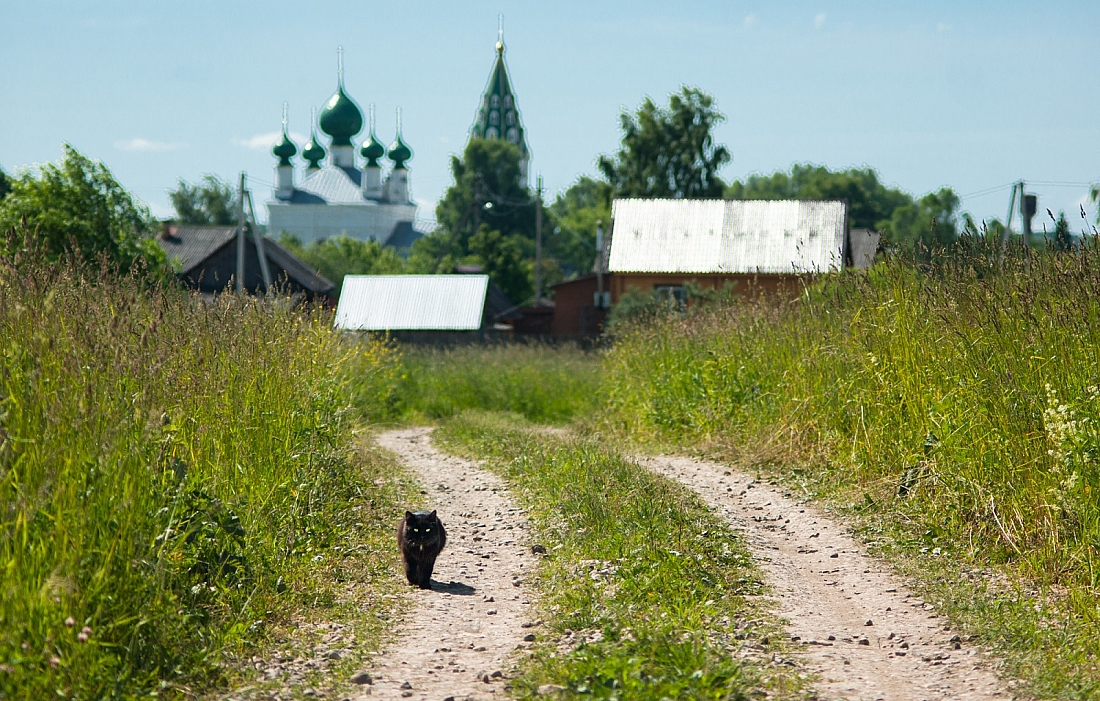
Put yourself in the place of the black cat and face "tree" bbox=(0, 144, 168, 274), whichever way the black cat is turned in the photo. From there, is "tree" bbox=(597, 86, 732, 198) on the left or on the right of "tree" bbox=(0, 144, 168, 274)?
right

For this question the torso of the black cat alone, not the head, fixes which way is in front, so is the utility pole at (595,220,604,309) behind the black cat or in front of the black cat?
behind

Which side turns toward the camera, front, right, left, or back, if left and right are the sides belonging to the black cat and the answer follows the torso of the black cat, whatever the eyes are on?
front

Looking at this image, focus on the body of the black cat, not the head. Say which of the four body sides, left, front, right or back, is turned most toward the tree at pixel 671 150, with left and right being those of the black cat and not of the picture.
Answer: back

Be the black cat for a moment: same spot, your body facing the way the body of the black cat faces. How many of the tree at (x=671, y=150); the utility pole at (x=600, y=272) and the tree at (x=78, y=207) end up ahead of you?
0

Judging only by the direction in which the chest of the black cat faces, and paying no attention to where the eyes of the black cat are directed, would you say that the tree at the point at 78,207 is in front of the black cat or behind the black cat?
behind

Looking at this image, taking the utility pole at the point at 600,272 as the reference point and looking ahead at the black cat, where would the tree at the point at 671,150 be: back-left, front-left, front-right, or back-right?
back-left
